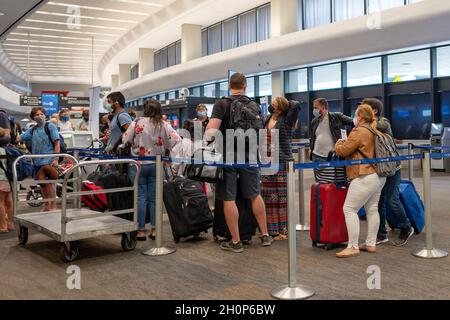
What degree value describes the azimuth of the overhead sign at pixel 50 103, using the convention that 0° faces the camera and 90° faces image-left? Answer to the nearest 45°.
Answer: approximately 0°

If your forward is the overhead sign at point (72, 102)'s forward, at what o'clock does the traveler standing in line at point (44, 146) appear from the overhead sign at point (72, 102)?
The traveler standing in line is roughly at 12 o'clock from the overhead sign.

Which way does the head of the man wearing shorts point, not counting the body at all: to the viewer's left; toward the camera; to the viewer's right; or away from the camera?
away from the camera

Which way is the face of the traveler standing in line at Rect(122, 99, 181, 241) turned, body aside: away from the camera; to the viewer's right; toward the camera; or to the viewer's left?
away from the camera

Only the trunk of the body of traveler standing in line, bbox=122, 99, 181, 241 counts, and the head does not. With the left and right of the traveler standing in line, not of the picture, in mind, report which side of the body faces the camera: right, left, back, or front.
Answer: back

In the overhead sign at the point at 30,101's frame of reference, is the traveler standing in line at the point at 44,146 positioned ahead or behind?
ahead

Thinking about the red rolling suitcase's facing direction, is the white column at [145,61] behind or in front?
behind

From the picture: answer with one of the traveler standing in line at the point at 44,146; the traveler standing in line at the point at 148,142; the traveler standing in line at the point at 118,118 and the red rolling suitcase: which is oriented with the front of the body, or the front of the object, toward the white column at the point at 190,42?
the traveler standing in line at the point at 148,142

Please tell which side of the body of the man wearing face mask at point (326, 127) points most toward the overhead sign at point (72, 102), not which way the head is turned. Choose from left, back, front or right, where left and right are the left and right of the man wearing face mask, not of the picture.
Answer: right

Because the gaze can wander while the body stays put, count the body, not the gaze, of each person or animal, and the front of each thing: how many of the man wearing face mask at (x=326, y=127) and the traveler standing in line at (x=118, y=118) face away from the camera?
0

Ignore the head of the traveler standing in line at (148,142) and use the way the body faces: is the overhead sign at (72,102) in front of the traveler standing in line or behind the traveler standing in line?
in front
